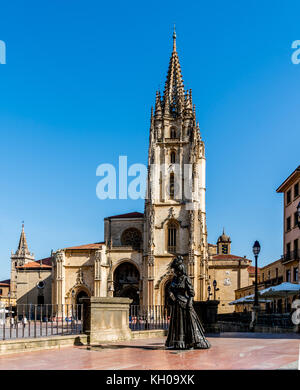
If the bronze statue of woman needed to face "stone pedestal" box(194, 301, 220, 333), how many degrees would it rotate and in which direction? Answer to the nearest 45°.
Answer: approximately 135° to its right

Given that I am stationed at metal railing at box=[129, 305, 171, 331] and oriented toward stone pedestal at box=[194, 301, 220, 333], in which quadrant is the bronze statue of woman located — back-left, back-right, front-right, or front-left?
front-right

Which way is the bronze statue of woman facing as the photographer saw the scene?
facing the viewer and to the left of the viewer

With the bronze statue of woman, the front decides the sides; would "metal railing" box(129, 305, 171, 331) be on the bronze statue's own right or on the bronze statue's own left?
on the bronze statue's own right

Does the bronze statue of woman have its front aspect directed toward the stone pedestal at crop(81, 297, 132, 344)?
no

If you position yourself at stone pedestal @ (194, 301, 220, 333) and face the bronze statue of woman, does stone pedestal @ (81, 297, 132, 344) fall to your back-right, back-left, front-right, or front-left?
front-right
